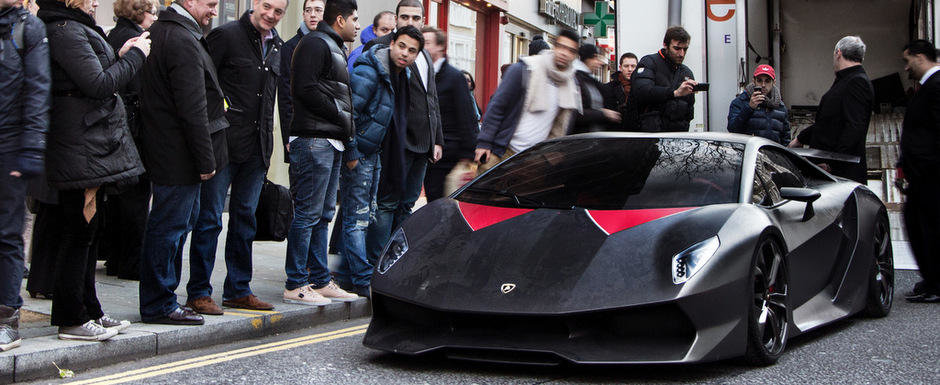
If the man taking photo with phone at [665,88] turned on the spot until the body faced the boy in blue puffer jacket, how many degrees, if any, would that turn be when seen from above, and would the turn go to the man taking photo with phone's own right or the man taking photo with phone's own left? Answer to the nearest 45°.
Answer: approximately 90° to the man taking photo with phone's own right

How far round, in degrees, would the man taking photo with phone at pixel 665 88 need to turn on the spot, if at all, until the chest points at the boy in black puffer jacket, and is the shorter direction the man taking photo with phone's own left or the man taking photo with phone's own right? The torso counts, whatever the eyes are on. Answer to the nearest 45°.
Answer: approximately 90° to the man taking photo with phone's own right

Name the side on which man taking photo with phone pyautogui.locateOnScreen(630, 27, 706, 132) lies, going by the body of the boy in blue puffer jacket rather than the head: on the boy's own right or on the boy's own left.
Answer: on the boy's own left

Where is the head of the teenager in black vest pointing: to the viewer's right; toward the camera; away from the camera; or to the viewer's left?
to the viewer's right

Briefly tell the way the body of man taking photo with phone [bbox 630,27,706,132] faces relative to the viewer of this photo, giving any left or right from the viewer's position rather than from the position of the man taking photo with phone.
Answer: facing the viewer and to the right of the viewer

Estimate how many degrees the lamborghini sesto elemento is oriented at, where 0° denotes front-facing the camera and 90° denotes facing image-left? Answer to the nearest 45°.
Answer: approximately 45°

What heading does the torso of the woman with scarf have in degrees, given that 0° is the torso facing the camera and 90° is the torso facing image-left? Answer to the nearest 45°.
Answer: approximately 270°

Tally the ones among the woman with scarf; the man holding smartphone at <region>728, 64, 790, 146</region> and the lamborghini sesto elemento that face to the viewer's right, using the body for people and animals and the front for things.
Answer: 1

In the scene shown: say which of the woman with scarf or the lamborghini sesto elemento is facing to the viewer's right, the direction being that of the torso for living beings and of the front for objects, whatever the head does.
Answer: the woman with scarf
